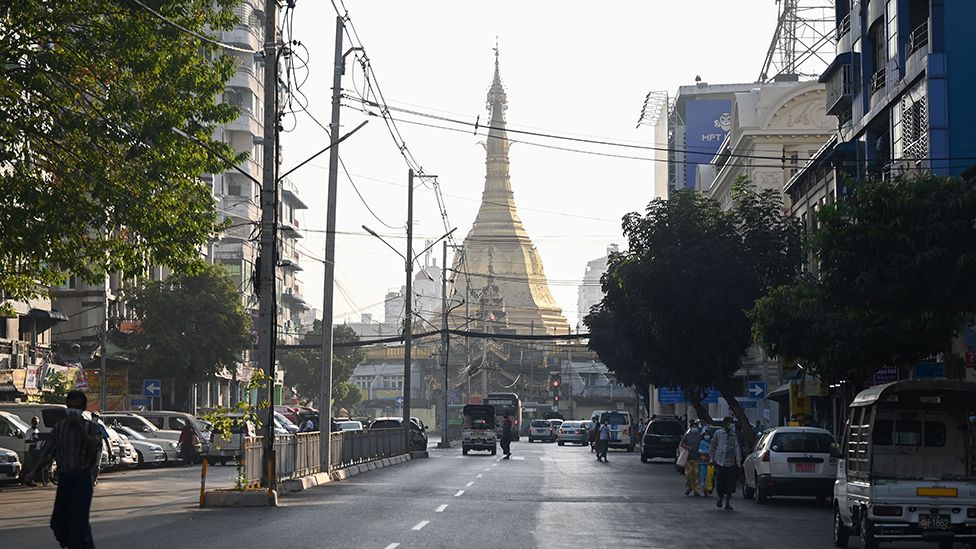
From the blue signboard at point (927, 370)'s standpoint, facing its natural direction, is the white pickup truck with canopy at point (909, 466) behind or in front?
in front

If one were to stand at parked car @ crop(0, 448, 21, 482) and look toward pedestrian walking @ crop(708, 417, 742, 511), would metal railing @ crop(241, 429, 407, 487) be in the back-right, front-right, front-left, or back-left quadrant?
front-left

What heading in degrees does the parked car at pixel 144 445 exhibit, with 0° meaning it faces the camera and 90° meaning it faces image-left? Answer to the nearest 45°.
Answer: approximately 315°

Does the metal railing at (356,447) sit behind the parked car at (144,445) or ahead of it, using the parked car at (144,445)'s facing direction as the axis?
ahead

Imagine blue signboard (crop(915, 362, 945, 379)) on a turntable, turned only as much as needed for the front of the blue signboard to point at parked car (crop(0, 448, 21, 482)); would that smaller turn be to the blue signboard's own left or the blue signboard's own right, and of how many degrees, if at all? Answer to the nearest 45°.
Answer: approximately 45° to the blue signboard's own right

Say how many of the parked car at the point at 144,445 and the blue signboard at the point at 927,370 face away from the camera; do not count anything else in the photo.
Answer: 0

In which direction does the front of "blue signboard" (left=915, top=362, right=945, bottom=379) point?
toward the camera
